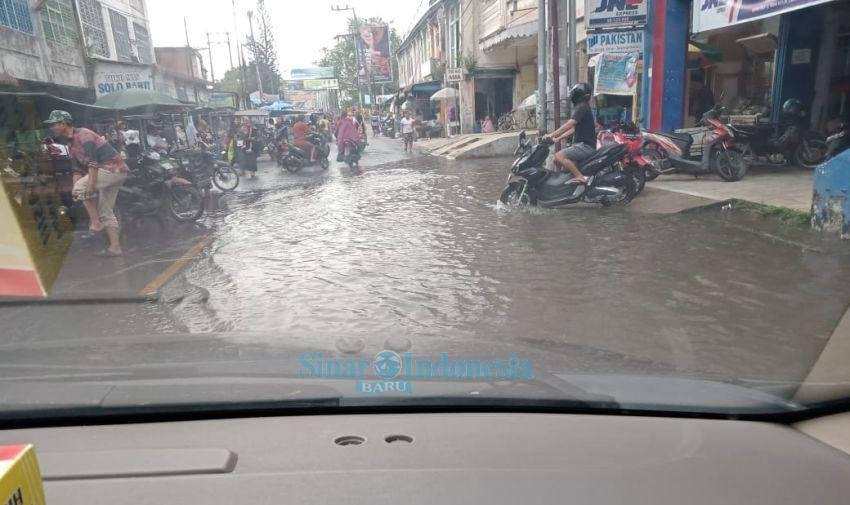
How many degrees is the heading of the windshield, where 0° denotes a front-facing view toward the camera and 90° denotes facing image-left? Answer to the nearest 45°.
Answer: approximately 180°

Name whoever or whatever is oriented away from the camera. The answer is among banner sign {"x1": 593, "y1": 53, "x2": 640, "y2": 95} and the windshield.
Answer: the windshield

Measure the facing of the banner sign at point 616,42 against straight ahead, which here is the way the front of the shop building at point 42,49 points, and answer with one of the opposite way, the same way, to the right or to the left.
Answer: to the right

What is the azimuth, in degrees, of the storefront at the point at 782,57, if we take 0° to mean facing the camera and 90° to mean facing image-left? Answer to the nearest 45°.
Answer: approximately 45°

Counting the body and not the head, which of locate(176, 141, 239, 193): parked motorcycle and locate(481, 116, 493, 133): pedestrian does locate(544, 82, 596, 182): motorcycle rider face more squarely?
the parked motorcycle

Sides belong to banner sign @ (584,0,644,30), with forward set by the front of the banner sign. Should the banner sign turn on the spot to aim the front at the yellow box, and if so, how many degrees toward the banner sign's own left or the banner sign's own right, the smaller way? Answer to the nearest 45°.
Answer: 0° — it already faces it
